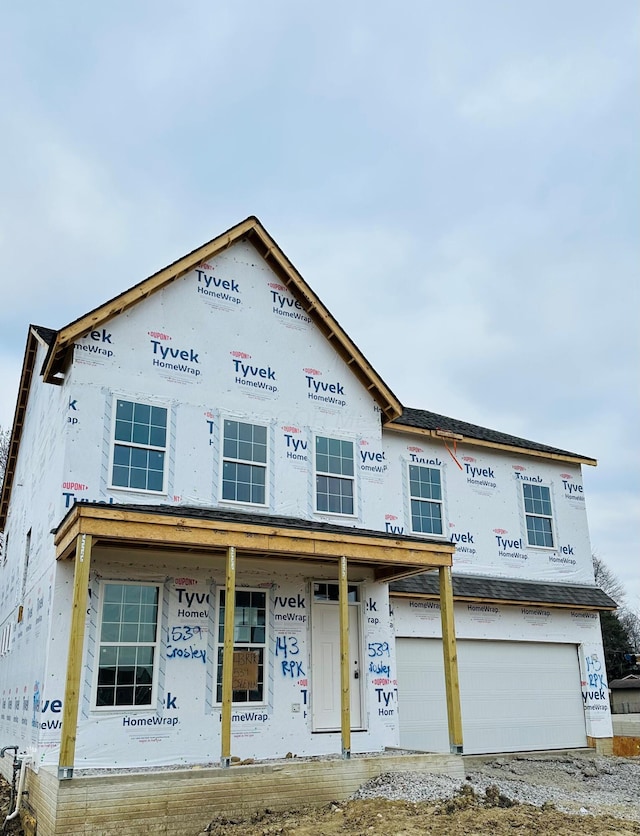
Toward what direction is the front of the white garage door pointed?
toward the camera
